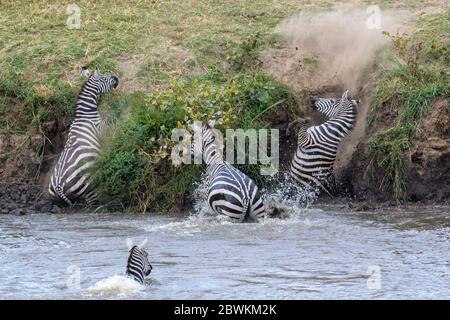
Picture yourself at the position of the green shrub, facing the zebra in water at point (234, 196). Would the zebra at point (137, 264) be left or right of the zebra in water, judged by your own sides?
right

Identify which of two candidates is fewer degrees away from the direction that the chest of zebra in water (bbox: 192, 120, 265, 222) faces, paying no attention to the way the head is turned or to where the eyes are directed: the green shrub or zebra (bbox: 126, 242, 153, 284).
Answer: the green shrub

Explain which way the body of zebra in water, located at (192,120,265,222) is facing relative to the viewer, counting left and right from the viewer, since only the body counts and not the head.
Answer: facing away from the viewer and to the left of the viewer

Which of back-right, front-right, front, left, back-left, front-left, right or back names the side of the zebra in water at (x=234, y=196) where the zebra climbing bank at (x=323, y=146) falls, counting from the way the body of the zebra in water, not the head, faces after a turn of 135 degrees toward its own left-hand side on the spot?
back-left

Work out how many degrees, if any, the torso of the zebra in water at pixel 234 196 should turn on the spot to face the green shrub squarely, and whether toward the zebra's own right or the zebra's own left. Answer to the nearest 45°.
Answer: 0° — it already faces it

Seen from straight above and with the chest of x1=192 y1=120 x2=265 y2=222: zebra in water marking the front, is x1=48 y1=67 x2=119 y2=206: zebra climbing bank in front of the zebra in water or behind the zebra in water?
in front

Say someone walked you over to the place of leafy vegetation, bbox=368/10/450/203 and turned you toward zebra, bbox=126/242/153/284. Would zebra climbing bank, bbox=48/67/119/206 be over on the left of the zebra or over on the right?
right

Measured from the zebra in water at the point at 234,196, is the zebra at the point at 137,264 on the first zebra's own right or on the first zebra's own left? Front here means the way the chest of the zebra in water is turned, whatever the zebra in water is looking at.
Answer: on the first zebra's own left
